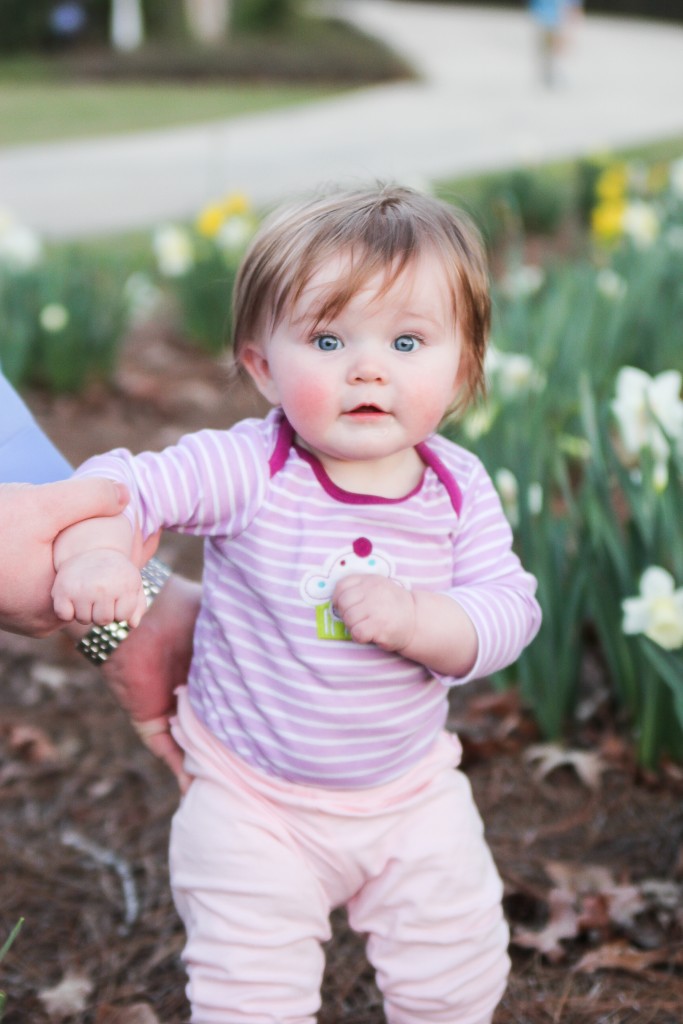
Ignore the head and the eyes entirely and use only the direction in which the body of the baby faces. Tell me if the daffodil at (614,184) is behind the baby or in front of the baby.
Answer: behind

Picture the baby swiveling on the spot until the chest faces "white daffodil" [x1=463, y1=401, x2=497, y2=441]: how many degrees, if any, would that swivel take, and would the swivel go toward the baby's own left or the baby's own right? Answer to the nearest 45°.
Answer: approximately 180°

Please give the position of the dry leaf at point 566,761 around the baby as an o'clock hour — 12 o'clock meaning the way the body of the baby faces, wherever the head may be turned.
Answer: The dry leaf is roughly at 7 o'clock from the baby.

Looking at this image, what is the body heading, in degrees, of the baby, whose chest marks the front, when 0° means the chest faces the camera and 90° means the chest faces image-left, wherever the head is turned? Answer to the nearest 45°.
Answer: approximately 0°

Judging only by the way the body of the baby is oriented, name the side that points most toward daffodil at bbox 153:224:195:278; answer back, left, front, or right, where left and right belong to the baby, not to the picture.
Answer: back

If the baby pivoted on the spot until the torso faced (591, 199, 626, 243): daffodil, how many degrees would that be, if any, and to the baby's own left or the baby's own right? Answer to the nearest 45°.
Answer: approximately 180°

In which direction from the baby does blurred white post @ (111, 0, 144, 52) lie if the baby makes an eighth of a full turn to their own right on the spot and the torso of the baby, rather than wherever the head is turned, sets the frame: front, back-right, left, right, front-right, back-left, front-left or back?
back-right

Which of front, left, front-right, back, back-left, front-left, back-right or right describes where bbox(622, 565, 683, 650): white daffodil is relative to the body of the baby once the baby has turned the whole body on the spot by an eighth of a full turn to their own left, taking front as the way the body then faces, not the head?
left

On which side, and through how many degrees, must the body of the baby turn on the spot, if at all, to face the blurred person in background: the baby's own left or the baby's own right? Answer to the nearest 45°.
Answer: approximately 180°

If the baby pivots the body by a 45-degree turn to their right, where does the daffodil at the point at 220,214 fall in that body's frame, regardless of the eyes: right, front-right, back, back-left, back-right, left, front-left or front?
back-right
